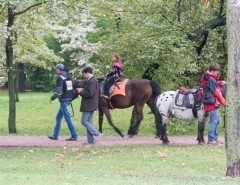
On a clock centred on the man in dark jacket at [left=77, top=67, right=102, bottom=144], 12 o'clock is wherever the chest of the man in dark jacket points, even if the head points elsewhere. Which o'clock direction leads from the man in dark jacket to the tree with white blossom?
The tree with white blossom is roughly at 3 o'clock from the man in dark jacket.

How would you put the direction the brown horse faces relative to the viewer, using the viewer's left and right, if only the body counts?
facing to the left of the viewer

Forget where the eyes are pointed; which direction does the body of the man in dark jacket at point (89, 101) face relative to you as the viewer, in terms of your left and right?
facing to the left of the viewer

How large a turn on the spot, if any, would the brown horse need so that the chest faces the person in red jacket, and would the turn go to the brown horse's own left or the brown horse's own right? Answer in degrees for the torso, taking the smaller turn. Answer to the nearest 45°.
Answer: approximately 135° to the brown horse's own left

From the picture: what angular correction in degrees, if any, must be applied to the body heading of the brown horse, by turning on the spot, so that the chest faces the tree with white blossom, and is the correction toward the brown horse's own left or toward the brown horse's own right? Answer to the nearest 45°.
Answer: approximately 90° to the brown horse's own right

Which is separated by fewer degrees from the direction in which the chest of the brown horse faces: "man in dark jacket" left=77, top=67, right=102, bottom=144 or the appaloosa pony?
the man in dark jacket
